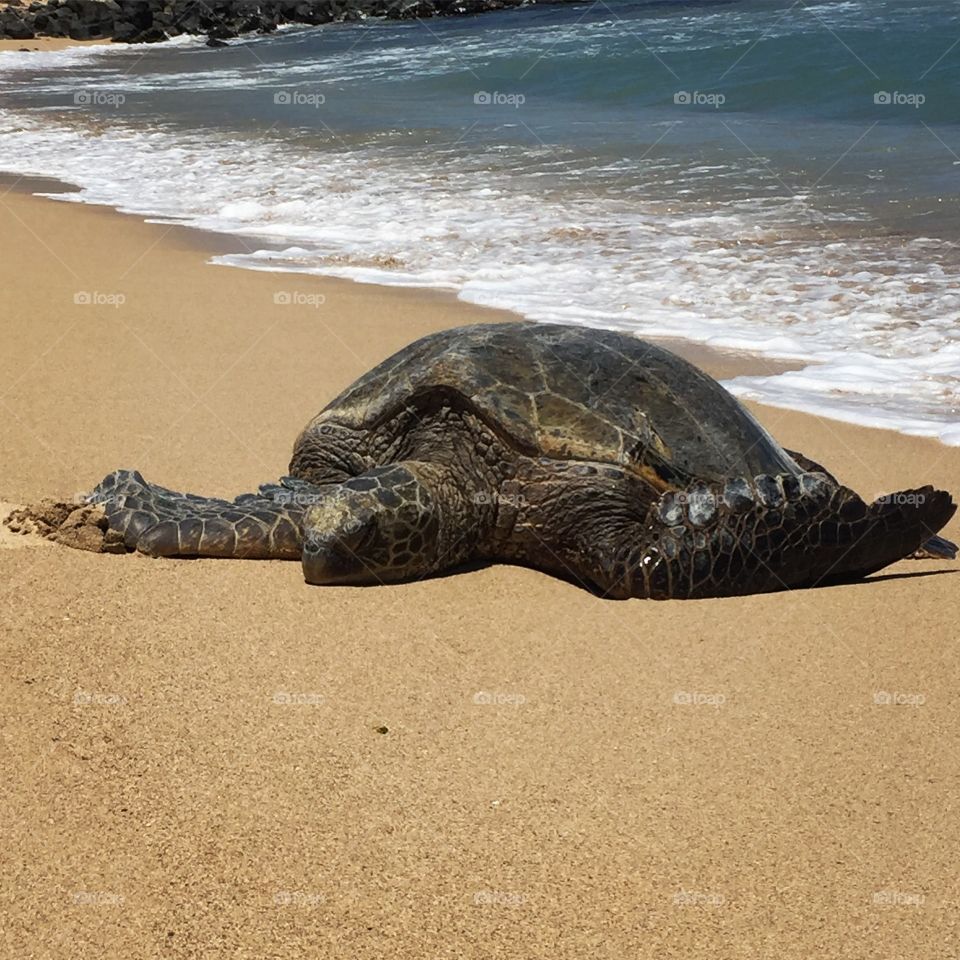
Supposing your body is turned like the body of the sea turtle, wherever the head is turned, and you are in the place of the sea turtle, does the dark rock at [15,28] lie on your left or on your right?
on your right

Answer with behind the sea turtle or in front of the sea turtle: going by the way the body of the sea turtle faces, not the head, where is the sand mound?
in front

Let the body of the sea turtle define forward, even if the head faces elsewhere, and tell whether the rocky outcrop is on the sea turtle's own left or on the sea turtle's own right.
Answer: on the sea turtle's own right

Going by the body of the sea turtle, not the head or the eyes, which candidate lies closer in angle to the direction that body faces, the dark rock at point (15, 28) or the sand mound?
the sand mound

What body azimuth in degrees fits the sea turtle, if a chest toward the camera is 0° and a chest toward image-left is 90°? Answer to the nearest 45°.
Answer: approximately 45°
